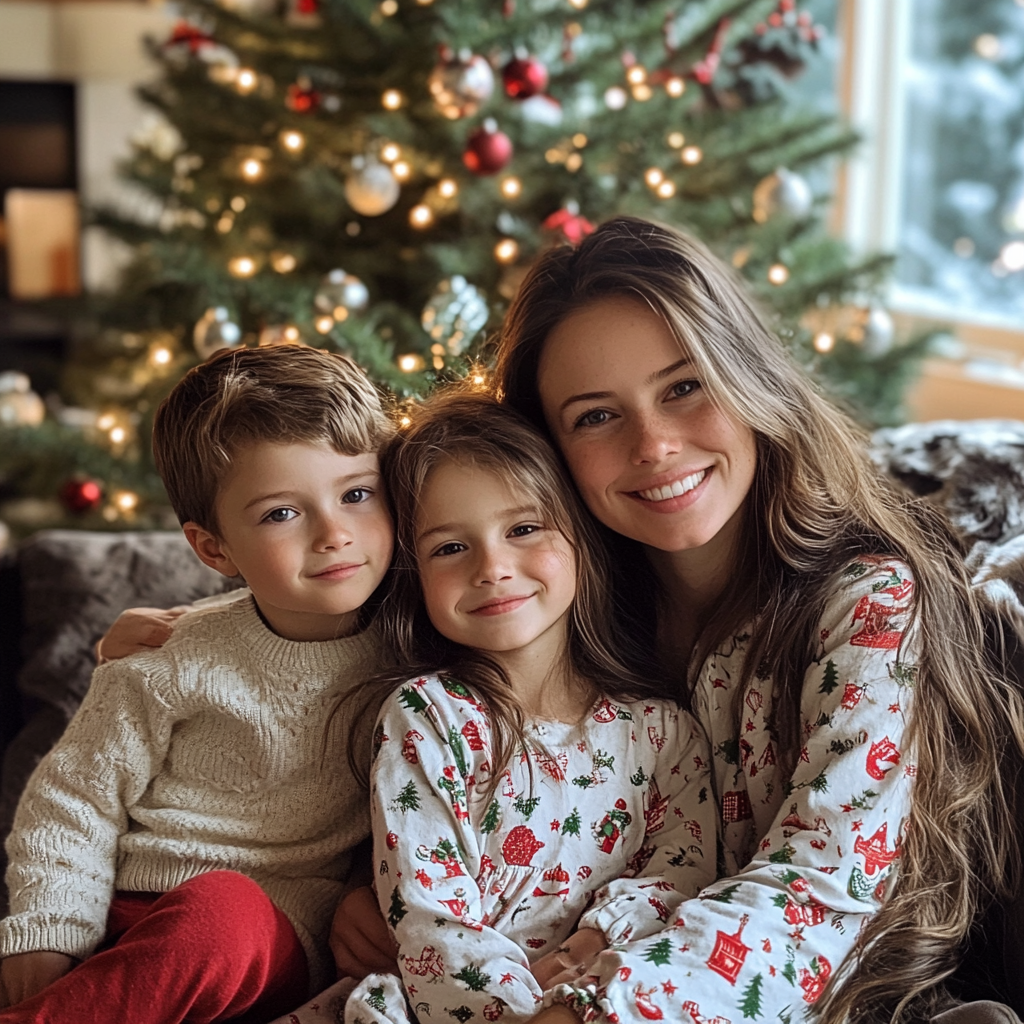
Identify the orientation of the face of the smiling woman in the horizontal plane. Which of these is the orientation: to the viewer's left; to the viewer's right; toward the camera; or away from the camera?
toward the camera

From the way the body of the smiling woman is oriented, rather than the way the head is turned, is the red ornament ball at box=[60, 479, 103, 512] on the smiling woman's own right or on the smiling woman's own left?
on the smiling woman's own right

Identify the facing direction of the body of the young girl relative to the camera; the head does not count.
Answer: toward the camera

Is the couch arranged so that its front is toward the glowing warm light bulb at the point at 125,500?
no

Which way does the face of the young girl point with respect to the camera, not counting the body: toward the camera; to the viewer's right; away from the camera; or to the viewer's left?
toward the camera

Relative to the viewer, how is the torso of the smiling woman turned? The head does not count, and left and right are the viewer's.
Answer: facing the viewer and to the left of the viewer

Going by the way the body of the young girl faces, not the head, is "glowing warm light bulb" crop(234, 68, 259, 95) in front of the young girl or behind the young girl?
behind

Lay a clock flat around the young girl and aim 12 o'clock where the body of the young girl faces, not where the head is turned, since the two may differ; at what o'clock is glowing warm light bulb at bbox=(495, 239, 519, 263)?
The glowing warm light bulb is roughly at 6 o'clock from the young girl.

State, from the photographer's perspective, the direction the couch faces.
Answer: facing the viewer

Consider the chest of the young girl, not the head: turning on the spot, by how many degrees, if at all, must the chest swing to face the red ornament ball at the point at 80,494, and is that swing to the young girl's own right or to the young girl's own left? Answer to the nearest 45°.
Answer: approximately 135° to the young girl's own right

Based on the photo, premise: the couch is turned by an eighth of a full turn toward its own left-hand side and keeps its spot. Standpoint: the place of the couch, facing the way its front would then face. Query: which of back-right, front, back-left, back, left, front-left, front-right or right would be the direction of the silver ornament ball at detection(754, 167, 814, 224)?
left

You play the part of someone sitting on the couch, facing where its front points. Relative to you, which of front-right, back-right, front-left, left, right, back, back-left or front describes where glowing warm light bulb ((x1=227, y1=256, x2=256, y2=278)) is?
back

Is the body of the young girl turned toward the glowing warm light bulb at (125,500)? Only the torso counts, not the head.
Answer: no
